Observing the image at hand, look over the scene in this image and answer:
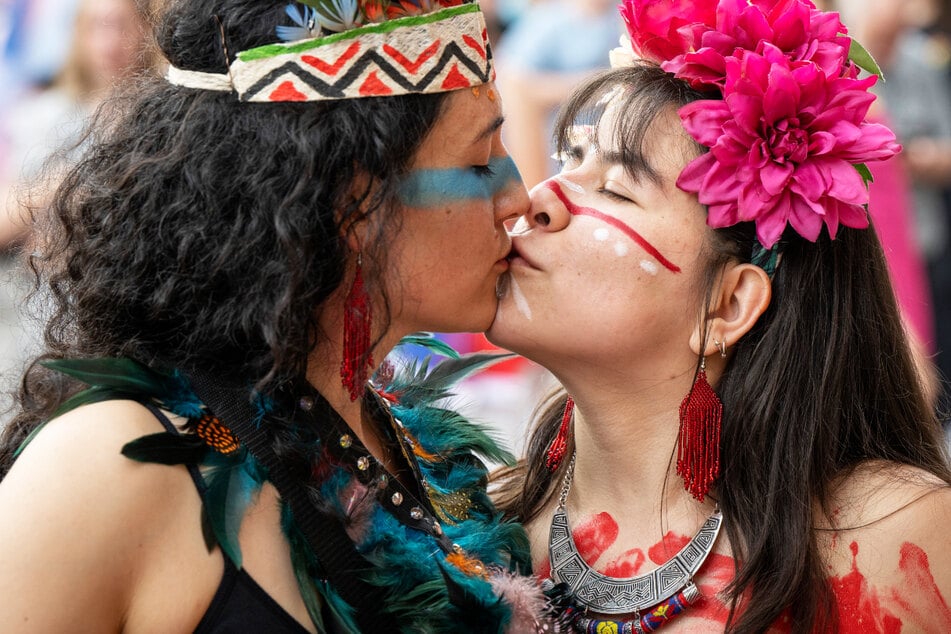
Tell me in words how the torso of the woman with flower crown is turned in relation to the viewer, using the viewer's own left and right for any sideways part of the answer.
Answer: facing the viewer and to the left of the viewer

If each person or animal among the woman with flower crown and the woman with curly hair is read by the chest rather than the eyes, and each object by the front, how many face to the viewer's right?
1

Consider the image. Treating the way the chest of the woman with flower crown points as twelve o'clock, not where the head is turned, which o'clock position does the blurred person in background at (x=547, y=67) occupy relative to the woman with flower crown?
The blurred person in background is roughly at 4 o'clock from the woman with flower crown.

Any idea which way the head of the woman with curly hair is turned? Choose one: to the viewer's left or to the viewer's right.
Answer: to the viewer's right

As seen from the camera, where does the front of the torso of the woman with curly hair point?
to the viewer's right

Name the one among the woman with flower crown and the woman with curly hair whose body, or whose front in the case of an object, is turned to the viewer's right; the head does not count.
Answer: the woman with curly hair

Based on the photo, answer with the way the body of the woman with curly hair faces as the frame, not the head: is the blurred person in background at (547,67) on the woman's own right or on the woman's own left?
on the woman's own left

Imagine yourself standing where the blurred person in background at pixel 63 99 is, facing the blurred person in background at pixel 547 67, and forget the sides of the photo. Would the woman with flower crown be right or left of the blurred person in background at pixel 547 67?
right

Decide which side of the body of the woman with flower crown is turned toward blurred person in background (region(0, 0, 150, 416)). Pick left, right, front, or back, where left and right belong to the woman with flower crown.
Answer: right

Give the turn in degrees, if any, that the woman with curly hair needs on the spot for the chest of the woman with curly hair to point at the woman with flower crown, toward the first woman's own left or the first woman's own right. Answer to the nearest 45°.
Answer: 0° — they already face them
